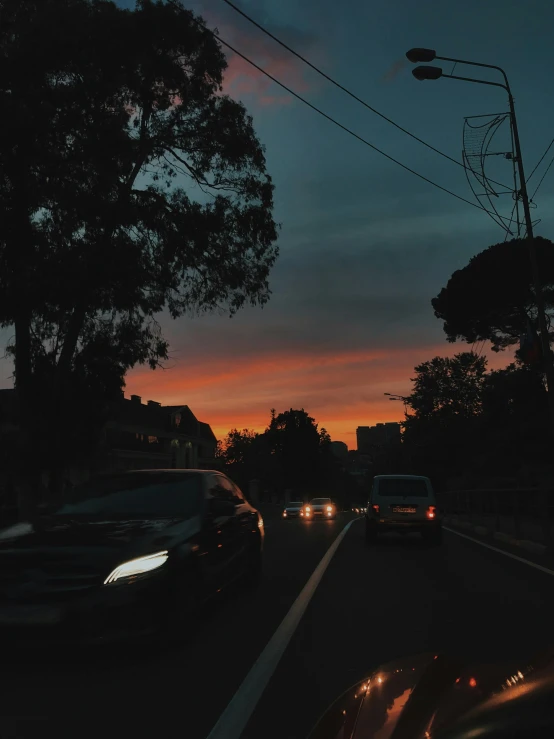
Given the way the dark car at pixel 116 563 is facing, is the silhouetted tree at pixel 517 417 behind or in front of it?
behind

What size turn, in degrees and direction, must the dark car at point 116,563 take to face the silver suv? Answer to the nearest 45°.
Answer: approximately 180°

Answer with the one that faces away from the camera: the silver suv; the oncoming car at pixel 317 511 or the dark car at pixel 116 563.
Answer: the silver suv

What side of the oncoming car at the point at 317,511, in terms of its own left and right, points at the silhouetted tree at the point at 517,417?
left

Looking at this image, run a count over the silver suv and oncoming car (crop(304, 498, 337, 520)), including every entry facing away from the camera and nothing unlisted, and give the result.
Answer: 1

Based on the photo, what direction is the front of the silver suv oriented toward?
away from the camera

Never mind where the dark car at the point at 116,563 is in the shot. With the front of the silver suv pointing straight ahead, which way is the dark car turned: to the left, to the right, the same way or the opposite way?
the opposite way

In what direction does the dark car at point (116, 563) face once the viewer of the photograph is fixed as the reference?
facing the viewer and to the left of the viewer

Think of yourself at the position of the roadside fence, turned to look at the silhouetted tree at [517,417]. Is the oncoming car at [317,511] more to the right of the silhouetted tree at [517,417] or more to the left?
left

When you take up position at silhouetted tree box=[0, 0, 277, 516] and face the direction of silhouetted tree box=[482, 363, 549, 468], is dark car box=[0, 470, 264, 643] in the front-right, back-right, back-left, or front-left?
back-right

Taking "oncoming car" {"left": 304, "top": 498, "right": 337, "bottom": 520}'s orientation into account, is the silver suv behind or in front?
in front

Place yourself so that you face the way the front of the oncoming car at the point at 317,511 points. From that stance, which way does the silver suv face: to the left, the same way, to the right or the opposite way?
the opposite way

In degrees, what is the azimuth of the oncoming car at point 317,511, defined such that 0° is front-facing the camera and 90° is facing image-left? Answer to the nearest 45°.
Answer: approximately 0°

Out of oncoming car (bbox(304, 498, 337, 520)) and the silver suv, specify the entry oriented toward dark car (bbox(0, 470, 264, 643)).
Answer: the oncoming car

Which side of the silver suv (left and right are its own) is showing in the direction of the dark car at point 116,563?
back

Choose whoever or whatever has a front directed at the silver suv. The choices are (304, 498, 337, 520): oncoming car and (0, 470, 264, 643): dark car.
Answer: the oncoming car

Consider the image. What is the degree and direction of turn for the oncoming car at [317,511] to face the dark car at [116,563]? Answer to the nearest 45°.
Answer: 0° — it already faces it
